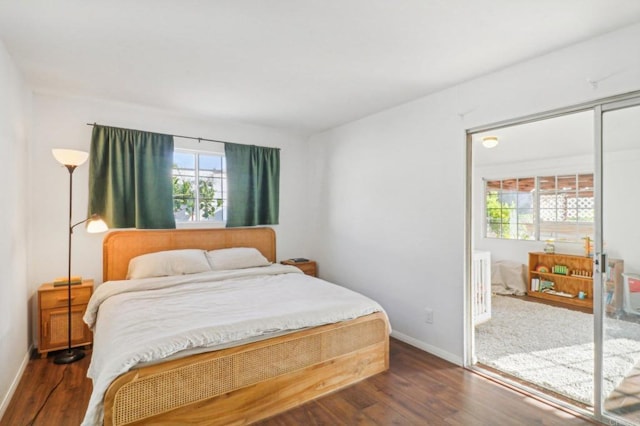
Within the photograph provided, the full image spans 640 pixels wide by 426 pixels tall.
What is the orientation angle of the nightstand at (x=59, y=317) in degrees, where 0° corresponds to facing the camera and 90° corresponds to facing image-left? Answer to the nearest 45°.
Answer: approximately 0°

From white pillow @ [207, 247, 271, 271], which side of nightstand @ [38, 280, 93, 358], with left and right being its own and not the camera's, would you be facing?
left

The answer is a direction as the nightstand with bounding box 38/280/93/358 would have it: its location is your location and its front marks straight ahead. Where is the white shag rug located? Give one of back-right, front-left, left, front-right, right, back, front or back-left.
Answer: front-left

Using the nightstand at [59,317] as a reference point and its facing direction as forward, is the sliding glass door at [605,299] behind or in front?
in front

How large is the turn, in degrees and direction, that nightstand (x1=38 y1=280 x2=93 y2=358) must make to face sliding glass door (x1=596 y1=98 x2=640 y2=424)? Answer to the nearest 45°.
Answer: approximately 45° to its left

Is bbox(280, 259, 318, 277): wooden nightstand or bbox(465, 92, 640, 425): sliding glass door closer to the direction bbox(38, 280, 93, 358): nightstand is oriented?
the sliding glass door

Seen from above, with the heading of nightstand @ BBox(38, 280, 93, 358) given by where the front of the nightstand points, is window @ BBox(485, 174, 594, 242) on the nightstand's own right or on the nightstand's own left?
on the nightstand's own left

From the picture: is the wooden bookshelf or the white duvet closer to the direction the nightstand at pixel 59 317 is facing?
the white duvet

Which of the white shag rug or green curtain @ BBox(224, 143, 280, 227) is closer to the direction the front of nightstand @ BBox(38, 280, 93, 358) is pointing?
the white shag rug

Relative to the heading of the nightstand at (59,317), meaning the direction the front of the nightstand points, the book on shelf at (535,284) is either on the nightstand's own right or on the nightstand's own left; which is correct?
on the nightstand's own left
